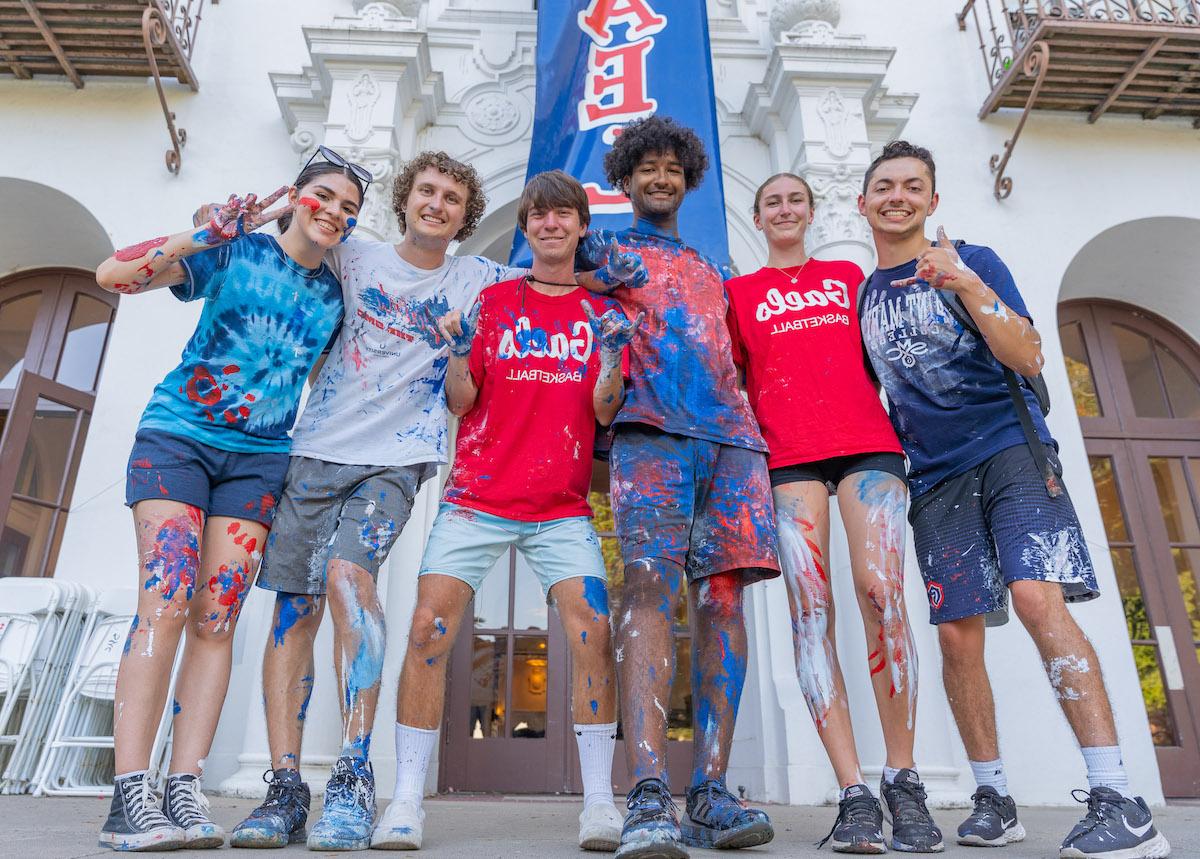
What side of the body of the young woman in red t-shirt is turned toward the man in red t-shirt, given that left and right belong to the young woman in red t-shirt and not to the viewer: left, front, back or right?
right

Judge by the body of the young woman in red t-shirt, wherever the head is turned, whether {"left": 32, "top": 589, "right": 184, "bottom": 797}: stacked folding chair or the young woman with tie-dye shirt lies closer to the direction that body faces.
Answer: the young woman with tie-dye shirt

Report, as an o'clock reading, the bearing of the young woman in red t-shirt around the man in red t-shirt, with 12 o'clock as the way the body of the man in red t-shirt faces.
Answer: The young woman in red t-shirt is roughly at 9 o'clock from the man in red t-shirt.

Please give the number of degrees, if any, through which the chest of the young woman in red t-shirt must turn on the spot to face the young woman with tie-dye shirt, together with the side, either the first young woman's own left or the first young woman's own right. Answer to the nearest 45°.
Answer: approximately 90° to the first young woman's own right

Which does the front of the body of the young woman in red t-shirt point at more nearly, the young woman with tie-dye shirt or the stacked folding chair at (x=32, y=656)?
the young woman with tie-dye shirt

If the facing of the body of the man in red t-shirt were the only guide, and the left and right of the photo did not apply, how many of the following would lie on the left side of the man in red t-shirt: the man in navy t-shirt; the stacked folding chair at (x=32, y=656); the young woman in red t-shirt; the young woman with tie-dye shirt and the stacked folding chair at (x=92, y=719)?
2

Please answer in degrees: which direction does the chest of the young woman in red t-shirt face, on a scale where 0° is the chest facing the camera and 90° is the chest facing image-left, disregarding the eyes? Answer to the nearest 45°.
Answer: approximately 0°
